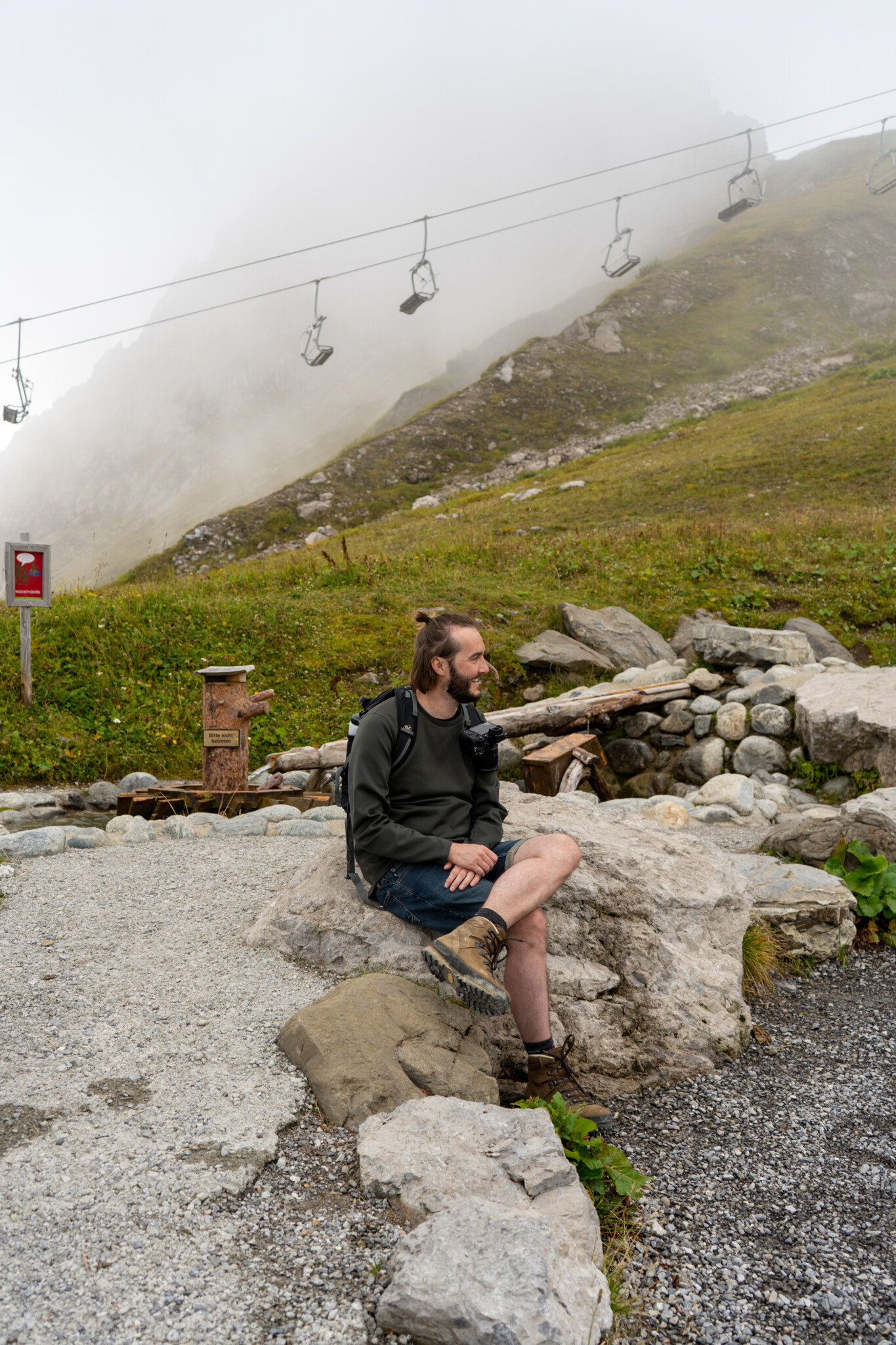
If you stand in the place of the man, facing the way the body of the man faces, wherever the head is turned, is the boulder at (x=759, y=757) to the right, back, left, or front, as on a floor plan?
left

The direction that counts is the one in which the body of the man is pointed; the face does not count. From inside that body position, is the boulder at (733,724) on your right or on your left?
on your left

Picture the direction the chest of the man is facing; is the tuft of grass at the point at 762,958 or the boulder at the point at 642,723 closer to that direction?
the tuft of grass

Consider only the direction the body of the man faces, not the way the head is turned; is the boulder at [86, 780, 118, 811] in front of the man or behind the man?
behind

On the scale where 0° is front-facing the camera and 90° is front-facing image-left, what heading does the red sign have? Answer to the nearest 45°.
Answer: approximately 0°

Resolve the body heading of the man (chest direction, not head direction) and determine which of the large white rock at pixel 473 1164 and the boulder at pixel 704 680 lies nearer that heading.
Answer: the large white rock

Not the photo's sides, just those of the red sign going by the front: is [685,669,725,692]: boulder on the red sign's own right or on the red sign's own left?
on the red sign's own left

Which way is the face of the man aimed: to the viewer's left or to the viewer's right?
to the viewer's right

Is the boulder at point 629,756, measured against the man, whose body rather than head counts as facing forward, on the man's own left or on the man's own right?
on the man's own left
